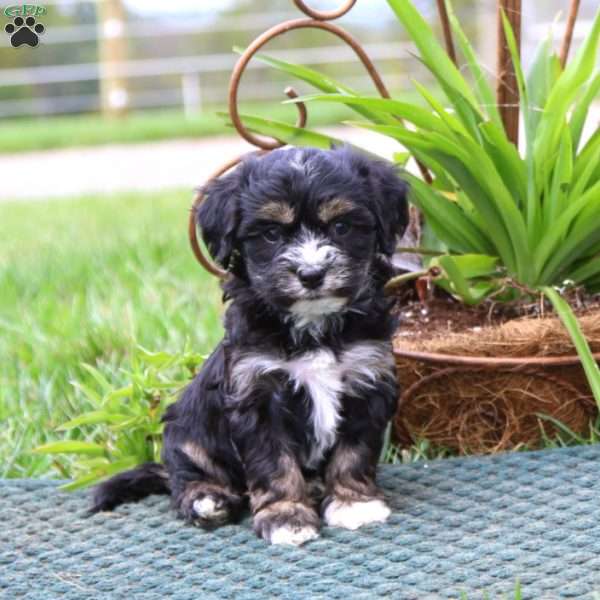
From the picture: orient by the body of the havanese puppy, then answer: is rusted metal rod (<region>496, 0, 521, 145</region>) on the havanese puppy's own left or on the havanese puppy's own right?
on the havanese puppy's own left

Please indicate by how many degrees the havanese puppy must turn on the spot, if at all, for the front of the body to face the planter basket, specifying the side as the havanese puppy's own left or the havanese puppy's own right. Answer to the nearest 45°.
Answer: approximately 90° to the havanese puppy's own left

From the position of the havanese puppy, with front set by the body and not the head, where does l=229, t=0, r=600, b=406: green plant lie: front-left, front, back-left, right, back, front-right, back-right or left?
left

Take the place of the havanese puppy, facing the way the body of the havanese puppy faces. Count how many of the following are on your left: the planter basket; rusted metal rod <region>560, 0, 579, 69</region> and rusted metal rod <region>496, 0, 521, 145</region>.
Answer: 3

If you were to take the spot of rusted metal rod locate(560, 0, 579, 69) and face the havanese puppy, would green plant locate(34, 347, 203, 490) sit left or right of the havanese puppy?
right

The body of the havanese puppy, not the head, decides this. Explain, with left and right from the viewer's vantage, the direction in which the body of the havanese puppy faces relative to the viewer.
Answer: facing the viewer and to the right of the viewer

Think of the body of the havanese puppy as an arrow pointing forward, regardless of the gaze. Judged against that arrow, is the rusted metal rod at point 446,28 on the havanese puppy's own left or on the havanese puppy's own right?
on the havanese puppy's own left

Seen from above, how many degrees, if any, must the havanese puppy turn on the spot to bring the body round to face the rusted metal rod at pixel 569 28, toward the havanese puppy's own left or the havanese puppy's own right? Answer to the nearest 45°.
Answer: approximately 90° to the havanese puppy's own left
